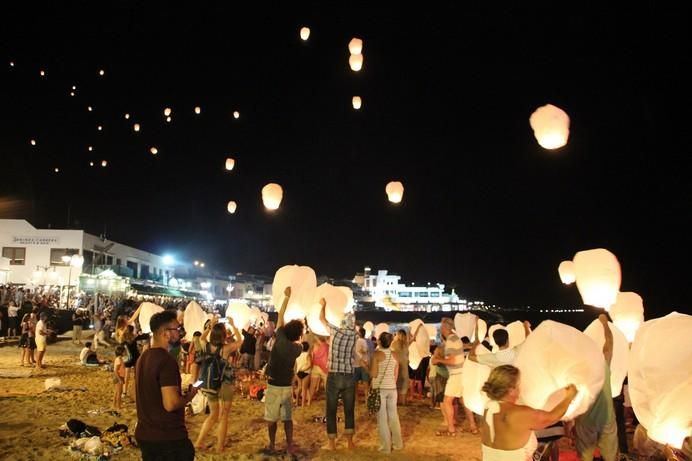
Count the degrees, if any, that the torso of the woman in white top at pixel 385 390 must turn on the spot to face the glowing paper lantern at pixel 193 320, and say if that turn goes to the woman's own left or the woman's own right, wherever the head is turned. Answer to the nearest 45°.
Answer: approximately 45° to the woman's own left

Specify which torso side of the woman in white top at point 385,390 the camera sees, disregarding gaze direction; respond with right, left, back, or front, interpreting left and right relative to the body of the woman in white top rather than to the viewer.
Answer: back

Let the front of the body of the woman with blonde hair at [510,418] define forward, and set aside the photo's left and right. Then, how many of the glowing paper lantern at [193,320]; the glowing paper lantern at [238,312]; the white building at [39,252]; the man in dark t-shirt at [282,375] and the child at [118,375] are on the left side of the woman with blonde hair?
5

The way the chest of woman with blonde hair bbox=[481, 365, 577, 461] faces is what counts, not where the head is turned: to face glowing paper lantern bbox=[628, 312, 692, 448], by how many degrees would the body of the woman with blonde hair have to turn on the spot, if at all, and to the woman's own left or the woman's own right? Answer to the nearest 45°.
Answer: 0° — they already face it

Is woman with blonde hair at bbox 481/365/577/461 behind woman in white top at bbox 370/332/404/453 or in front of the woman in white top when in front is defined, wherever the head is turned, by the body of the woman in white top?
behind

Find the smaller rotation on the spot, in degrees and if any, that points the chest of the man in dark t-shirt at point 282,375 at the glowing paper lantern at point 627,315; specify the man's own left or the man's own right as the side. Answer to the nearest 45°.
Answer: approximately 90° to the man's own right

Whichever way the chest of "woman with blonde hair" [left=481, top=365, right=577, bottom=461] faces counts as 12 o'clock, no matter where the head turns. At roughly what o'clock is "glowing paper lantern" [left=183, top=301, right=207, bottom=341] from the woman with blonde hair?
The glowing paper lantern is roughly at 9 o'clock from the woman with blonde hair.

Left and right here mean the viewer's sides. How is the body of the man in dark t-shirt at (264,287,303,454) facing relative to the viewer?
facing away from the viewer

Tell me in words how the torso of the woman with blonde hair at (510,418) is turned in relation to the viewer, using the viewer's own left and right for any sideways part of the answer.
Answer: facing away from the viewer and to the right of the viewer

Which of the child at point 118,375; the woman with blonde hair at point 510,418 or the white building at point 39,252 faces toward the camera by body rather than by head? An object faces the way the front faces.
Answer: the white building

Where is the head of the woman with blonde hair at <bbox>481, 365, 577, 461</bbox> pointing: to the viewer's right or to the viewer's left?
to the viewer's right

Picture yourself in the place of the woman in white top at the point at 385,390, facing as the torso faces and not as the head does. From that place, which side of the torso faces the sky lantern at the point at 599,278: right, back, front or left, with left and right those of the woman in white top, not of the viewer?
right
